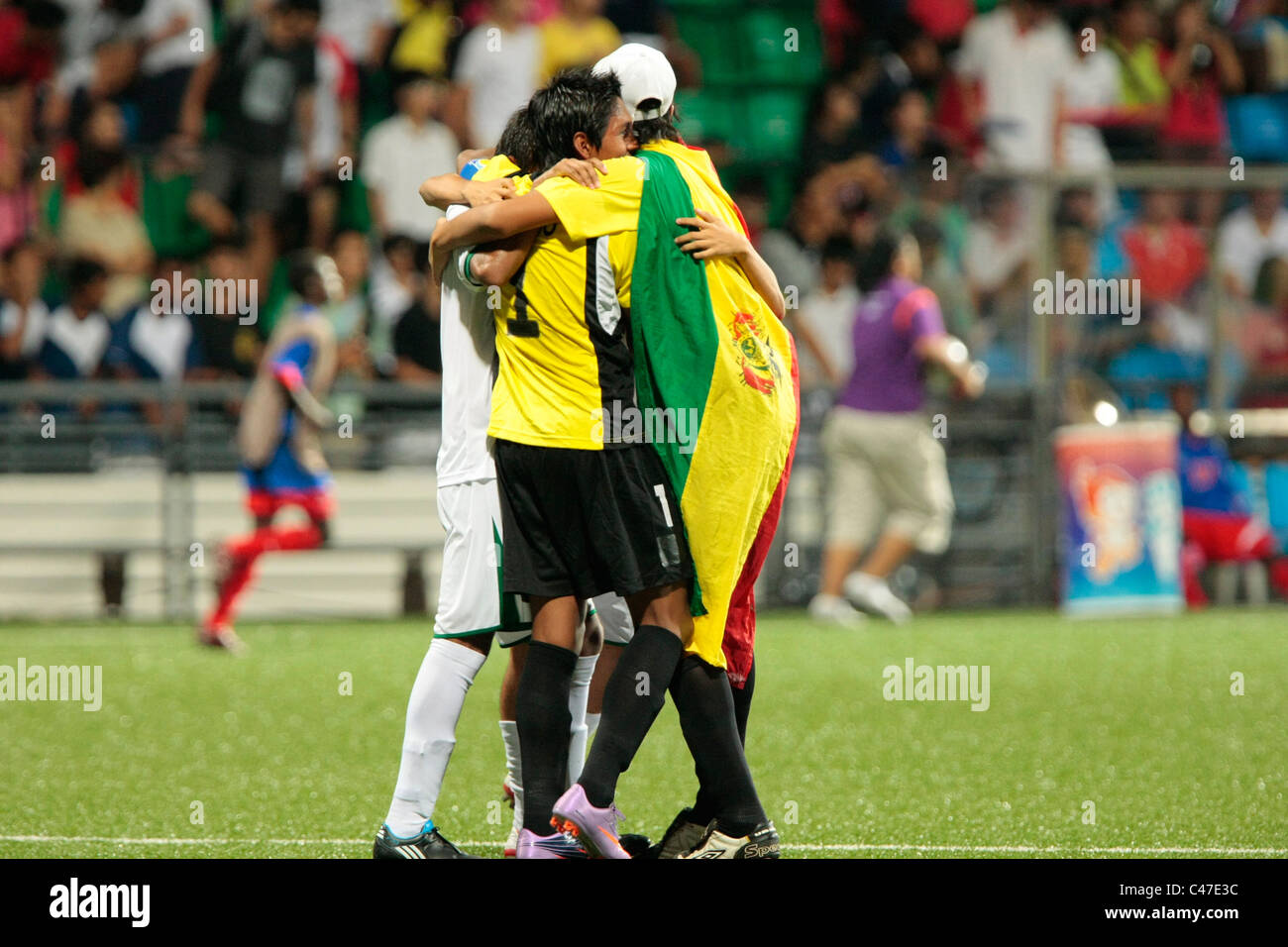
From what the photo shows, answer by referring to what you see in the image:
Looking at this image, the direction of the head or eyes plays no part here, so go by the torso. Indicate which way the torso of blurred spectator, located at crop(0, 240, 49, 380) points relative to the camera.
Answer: toward the camera

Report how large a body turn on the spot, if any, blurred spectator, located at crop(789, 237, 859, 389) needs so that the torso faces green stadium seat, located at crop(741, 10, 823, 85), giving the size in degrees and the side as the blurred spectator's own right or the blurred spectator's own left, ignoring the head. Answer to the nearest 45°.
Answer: approximately 180°

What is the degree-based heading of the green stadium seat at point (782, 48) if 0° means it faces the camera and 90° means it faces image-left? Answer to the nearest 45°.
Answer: approximately 0°

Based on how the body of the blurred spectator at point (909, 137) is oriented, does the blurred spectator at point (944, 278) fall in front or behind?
in front

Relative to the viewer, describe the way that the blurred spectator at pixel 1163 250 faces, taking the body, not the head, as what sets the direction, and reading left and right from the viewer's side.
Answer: facing the viewer

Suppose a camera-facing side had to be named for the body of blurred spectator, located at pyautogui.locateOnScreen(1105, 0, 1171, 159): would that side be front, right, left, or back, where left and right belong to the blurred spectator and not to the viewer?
front

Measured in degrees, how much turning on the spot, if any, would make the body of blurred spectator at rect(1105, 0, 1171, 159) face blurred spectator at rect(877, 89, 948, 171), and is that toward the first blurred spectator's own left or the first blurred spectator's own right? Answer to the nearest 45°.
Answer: approximately 45° to the first blurred spectator's own right

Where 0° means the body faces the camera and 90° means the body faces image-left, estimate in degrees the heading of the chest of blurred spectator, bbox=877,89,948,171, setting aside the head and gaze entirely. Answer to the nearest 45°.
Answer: approximately 0°

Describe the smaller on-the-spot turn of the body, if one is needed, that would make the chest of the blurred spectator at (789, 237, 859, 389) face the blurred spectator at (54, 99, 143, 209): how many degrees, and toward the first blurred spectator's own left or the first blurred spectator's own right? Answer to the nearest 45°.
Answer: approximately 90° to the first blurred spectator's own right

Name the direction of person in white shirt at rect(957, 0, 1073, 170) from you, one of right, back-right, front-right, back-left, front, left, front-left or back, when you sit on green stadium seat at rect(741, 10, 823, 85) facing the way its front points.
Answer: left

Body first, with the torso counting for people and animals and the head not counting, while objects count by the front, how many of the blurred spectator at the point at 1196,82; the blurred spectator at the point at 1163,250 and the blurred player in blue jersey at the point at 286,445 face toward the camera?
2

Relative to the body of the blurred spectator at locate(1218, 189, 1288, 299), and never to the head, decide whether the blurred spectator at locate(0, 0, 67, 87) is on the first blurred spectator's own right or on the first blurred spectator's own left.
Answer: on the first blurred spectator's own right
